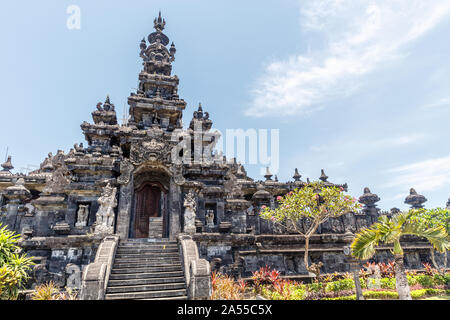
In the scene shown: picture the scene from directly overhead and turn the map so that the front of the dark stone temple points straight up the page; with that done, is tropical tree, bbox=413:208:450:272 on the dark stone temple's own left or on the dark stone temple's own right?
on the dark stone temple's own left

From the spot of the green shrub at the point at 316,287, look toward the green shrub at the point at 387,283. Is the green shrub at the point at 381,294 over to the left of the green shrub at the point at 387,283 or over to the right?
right

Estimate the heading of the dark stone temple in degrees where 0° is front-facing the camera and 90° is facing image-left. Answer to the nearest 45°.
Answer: approximately 0°

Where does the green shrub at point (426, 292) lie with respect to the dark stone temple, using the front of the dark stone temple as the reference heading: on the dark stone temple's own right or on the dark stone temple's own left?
on the dark stone temple's own left

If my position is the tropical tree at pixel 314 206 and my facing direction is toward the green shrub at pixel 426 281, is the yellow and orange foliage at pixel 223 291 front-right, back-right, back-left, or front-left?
back-right

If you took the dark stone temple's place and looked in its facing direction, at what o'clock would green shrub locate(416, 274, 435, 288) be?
The green shrub is roughly at 9 o'clock from the dark stone temple.

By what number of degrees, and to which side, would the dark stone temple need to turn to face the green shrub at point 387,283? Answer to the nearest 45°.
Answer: approximately 90° to its left

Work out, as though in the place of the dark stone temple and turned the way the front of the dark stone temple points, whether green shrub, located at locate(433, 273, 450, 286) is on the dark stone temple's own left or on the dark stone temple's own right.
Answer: on the dark stone temple's own left

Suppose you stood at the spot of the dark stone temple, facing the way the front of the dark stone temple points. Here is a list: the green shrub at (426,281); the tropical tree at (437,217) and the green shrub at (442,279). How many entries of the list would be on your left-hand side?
3
